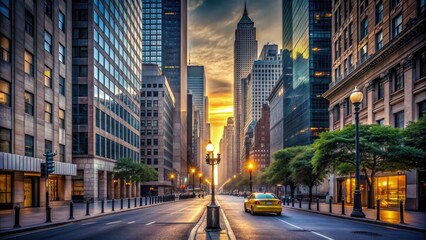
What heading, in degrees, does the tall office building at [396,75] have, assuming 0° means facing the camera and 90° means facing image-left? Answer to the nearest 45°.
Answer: approximately 45°

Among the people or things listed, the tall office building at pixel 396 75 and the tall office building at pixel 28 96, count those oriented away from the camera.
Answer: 0

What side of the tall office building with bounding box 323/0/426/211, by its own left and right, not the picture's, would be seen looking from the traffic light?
front

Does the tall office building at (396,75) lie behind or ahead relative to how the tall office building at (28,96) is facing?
ahead

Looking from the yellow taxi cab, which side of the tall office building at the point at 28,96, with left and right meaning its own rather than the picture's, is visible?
front

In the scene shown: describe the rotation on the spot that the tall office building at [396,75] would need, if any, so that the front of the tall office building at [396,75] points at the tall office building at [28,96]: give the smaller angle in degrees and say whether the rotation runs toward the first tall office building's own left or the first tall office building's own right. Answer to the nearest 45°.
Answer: approximately 45° to the first tall office building's own right

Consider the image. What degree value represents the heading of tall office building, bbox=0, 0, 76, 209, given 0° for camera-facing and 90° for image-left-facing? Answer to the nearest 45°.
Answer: approximately 315°

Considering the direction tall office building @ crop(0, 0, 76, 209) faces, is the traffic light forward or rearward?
forward

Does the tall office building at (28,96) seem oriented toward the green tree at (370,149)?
yes
